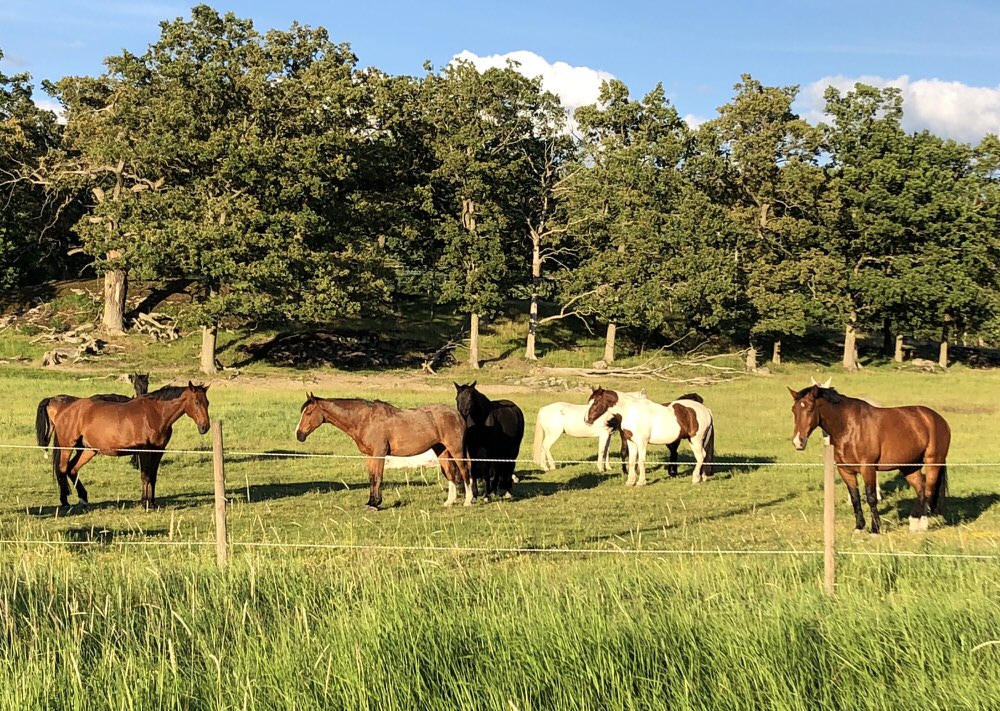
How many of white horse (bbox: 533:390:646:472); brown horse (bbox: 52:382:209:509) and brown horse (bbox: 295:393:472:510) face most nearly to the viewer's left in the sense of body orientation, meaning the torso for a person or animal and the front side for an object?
1

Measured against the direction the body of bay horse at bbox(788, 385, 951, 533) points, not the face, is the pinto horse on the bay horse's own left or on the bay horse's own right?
on the bay horse's own right

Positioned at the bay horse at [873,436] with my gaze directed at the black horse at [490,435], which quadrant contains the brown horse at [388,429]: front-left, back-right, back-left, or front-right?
front-left

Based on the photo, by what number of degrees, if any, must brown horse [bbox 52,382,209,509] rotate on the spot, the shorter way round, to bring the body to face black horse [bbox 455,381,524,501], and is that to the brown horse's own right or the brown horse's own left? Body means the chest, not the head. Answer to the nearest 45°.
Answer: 0° — it already faces it

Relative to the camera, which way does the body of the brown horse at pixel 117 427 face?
to the viewer's right

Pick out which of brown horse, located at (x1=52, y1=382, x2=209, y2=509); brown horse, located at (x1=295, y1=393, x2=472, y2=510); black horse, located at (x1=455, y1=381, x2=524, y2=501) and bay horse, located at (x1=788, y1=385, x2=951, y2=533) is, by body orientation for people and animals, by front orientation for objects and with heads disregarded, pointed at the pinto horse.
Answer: brown horse, located at (x1=52, y1=382, x2=209, y2=509)

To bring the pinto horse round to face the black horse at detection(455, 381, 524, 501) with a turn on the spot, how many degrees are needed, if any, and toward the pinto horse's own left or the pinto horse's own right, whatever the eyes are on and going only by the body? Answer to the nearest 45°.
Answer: approximately 45° to the pinto horse's own left

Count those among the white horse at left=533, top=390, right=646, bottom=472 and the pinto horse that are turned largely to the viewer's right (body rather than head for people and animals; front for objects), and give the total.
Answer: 1

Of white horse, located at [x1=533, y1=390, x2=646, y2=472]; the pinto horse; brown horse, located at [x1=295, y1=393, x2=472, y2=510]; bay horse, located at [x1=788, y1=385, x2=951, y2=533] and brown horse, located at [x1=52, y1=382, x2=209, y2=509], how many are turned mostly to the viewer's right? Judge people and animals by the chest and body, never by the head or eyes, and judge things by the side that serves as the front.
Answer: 2

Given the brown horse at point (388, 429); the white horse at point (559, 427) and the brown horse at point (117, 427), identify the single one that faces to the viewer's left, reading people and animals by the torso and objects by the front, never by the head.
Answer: the brown horse at point (388, 429)

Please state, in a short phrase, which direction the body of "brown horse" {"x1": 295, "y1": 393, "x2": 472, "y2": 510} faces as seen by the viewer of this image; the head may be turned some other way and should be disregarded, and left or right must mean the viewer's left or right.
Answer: facing to the left of the viewer

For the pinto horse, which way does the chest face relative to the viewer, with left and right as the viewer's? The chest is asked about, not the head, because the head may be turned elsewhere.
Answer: facing to the left of the viewer

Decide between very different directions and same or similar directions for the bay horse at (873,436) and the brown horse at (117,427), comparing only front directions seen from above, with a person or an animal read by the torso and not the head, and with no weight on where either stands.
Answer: very different directions

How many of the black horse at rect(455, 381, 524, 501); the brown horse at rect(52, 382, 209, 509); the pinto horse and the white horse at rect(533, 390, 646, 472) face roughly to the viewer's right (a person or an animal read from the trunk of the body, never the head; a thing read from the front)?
2

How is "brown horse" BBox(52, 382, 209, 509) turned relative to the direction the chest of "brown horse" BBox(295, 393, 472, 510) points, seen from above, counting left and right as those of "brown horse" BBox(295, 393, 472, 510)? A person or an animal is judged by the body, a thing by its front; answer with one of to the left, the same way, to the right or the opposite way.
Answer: the opposite way

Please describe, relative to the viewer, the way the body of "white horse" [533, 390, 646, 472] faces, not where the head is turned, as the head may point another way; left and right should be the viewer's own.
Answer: facing to the right of the viewer
